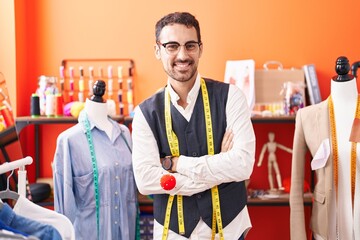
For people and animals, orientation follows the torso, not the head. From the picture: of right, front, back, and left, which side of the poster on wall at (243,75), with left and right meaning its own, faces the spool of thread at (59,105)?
right

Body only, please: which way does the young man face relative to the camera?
toward the camera

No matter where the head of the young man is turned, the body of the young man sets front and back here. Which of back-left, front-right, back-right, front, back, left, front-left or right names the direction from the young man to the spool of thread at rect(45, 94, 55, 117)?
back-right

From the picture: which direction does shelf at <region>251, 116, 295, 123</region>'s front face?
toward the camera

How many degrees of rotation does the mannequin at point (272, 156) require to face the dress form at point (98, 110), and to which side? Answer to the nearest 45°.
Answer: approximately 45° to its right

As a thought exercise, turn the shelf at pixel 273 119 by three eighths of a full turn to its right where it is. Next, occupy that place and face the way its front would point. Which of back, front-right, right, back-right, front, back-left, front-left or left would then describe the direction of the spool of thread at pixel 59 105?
front-left

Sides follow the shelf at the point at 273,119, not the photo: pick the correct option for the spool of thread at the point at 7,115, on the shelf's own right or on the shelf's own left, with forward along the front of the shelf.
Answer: on the shelf's own right

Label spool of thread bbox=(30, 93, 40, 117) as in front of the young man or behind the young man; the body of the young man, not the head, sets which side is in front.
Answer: behind

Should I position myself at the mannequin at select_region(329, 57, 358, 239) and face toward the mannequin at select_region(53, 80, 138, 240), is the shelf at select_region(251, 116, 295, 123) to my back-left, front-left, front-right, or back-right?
front-right

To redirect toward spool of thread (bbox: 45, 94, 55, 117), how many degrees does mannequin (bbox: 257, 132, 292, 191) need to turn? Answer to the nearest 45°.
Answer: approximately 90° to its right

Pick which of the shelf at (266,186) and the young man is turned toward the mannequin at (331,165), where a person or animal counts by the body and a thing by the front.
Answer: the shelf

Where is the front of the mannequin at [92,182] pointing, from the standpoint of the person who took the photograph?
facing the viewer and to the right of the viewer

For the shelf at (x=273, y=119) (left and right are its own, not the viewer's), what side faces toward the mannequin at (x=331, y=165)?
front

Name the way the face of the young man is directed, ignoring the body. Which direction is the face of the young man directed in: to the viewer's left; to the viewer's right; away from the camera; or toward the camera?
toward the camera

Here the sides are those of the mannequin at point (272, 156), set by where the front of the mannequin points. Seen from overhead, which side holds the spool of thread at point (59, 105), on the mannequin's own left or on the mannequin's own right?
on the mannequin's own right
